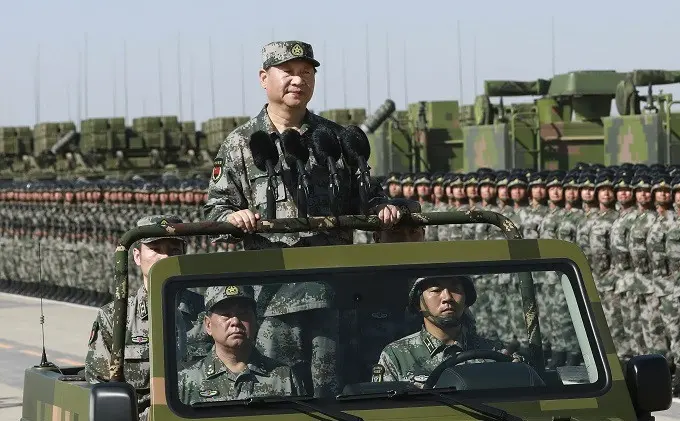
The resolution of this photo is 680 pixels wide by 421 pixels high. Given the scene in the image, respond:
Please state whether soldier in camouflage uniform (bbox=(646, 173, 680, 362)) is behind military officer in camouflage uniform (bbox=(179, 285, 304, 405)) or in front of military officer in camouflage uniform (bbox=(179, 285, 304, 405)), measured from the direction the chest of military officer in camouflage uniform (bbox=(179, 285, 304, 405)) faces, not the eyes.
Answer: behind

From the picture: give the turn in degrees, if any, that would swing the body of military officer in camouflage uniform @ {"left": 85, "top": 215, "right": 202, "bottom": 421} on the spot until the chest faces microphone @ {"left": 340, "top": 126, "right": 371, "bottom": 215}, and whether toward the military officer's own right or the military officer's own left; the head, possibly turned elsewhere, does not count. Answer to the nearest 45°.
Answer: approximately 45° to the military officer's own left

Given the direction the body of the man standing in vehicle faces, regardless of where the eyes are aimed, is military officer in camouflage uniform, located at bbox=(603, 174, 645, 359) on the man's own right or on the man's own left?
on the man's own left

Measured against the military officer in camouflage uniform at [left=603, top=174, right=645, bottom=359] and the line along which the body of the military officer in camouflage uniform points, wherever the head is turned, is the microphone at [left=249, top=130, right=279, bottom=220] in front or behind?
in front

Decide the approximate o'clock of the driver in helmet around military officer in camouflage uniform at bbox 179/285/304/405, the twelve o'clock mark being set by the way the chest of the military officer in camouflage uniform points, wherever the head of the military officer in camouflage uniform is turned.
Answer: The driver in helmet is roughly at 9 o'clock from the military officer in camouflage uniform.

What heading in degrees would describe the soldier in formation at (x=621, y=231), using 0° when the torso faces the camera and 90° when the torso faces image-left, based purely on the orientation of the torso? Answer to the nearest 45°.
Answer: approximately 45°
